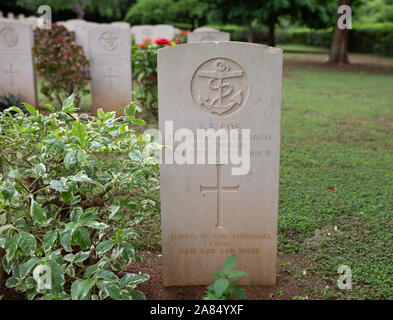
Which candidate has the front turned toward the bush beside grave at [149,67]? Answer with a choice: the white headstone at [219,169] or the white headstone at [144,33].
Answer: the white headstone at [144,33]

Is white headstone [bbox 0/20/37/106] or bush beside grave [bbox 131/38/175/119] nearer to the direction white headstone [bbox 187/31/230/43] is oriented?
the bush beside grave

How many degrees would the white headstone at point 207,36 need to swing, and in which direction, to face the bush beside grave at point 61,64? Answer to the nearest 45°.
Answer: approximately 45° to its right

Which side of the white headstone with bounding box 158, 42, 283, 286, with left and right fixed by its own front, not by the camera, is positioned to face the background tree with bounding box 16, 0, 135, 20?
back

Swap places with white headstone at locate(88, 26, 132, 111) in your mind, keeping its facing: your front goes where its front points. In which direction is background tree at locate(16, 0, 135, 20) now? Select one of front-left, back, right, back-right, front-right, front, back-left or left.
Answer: back

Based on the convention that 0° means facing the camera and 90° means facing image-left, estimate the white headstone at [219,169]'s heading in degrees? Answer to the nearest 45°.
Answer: approximately 0°

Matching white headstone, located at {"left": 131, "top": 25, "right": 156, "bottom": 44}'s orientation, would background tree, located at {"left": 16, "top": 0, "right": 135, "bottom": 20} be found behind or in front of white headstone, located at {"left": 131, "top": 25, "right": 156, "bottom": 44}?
behind
